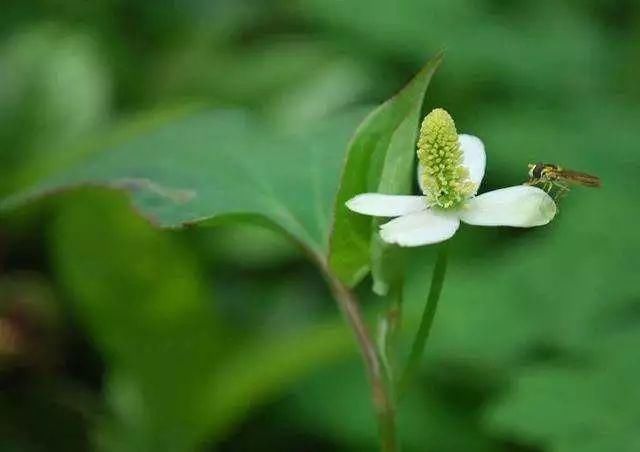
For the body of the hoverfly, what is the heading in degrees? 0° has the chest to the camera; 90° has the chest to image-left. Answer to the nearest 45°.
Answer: approximately 90°

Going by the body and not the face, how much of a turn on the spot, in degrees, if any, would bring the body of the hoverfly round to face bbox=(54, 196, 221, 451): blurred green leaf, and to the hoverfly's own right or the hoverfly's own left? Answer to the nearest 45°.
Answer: approximately 45° to the hoverfly's own right
